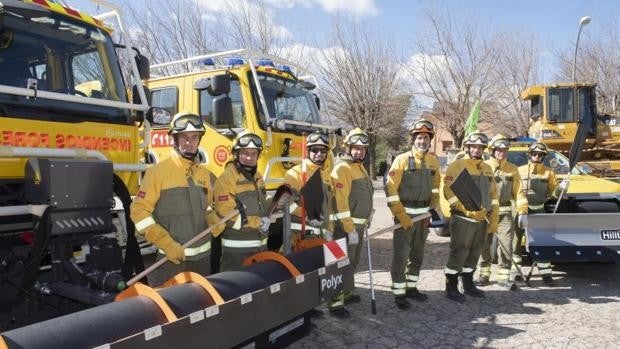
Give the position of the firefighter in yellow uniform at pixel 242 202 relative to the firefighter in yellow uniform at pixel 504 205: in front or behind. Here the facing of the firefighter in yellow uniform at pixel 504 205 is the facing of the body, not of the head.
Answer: in front

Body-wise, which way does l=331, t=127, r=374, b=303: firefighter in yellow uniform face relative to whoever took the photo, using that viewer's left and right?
facing the viewer and to the right of the viewer

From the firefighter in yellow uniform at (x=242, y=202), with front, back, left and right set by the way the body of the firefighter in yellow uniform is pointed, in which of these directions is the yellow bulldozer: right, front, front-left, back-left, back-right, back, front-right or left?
left

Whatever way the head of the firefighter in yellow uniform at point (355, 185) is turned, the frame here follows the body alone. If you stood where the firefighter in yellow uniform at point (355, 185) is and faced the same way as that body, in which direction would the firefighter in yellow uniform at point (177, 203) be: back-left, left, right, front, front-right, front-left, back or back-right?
right

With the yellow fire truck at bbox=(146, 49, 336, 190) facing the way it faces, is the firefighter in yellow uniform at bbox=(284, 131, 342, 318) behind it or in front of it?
in front

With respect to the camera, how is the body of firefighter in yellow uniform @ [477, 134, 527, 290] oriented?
toward the camera

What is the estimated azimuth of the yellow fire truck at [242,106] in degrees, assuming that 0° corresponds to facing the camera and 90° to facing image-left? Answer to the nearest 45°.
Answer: approximately 315°

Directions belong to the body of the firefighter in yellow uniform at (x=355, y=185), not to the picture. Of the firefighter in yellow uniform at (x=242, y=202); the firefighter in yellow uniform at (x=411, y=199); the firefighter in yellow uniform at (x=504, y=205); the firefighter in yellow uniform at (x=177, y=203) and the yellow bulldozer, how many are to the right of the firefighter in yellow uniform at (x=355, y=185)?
2

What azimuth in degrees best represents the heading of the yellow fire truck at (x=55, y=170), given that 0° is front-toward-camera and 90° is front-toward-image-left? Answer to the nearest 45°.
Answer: approximately 315°

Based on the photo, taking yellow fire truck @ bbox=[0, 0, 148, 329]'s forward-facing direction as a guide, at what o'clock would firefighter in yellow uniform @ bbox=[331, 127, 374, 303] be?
The firefighter in yellow uniform is roughly at 10 o'clock from the yellow fire truck.
